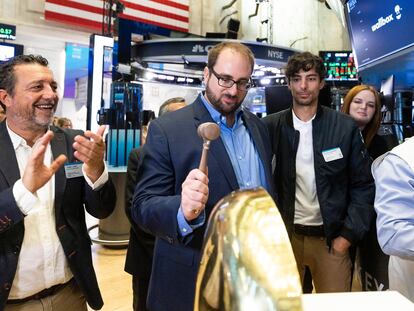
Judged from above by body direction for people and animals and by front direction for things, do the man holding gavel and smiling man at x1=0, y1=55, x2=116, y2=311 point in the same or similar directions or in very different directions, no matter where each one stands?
same or similar directions

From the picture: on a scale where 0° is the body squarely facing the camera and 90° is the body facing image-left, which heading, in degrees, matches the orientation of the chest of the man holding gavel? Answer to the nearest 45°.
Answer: approximately 315°

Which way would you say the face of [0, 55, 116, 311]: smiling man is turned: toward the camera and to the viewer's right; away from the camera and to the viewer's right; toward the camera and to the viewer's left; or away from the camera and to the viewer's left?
toward the camera and to the viewer's right

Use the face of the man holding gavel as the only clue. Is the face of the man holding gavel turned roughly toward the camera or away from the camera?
toward the camera

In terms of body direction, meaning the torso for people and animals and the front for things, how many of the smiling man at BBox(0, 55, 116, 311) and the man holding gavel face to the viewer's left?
0

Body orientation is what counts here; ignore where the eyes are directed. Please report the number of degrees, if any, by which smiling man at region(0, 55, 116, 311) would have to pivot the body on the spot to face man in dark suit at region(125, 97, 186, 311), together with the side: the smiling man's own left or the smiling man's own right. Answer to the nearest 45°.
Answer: approximately 90° to the smiling man's own left

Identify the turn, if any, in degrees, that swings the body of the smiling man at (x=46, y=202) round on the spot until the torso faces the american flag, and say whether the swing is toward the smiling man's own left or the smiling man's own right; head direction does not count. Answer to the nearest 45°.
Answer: approximately 135° to the smiling man's own left

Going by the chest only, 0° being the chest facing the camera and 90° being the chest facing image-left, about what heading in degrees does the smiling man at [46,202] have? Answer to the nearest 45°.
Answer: approximately 315°
